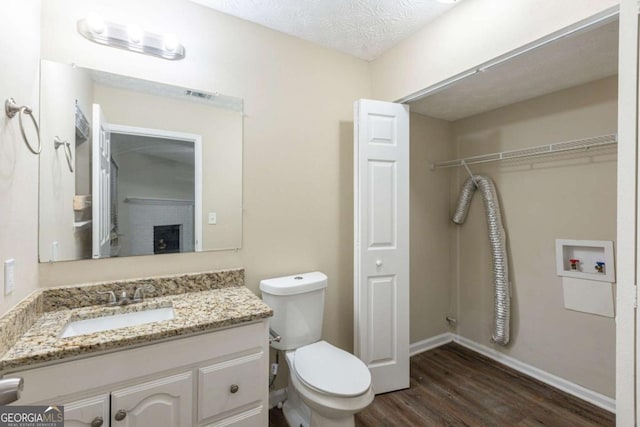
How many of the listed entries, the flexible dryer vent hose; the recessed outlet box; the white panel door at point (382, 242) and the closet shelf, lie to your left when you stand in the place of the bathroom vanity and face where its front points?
4

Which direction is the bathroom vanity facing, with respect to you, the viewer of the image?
facing the viewer

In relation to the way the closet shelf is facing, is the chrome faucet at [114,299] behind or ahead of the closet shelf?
ahead

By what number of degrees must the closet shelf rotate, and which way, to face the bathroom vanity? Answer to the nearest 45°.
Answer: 0° — it already faces it

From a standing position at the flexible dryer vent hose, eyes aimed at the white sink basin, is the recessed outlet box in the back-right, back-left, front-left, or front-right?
back-left

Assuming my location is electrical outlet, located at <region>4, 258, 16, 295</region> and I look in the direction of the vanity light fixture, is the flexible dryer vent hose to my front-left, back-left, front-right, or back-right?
front-right

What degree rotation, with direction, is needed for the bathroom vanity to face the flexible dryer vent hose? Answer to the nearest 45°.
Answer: approximately 90° to its left
